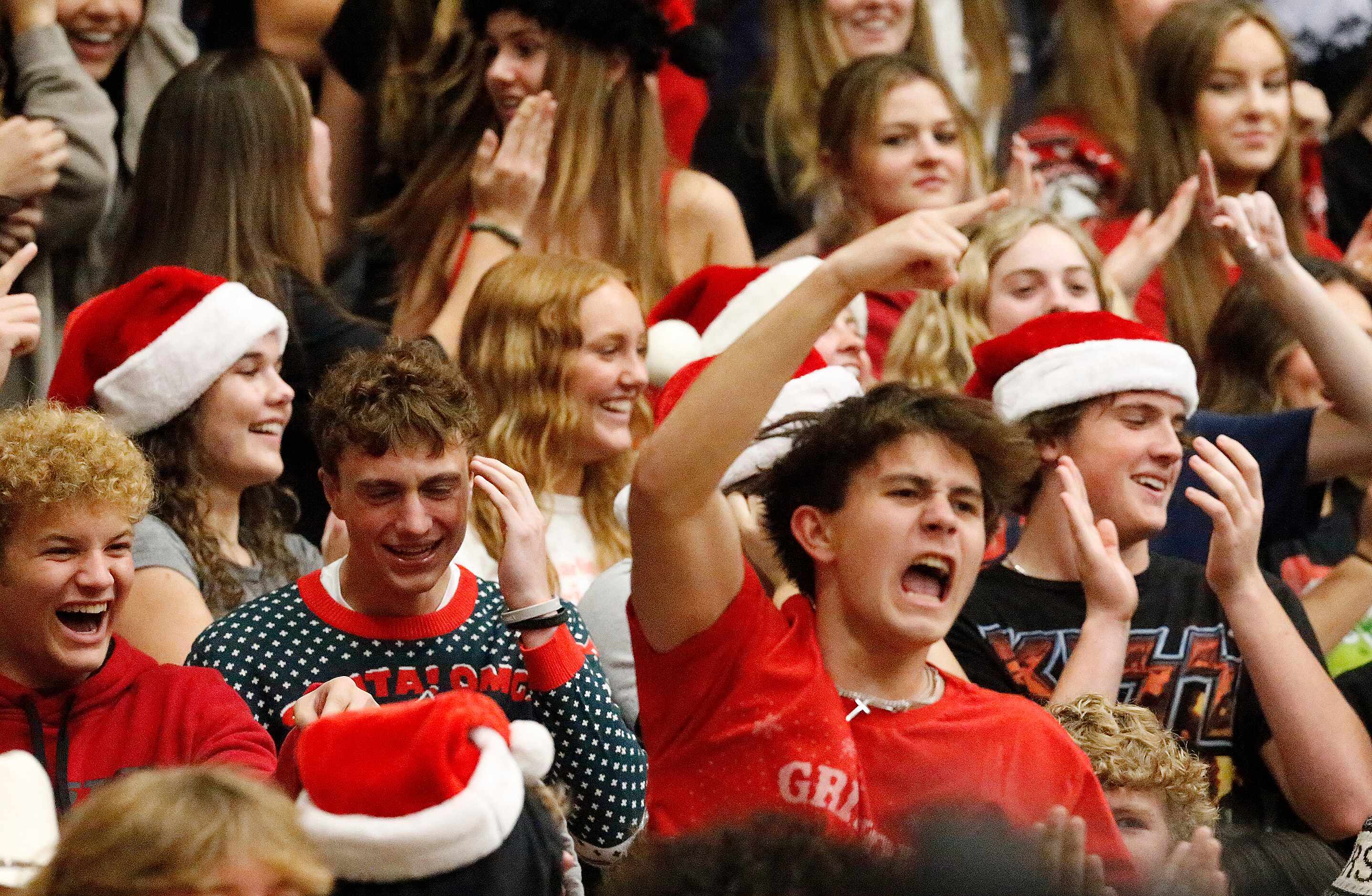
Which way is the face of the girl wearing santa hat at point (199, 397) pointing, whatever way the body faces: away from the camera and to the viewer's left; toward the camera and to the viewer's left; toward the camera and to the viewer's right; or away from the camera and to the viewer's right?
toward the camera and to the viewer's right

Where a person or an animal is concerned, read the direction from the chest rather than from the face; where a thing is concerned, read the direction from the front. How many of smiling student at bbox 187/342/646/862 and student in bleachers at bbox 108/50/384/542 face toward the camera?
1

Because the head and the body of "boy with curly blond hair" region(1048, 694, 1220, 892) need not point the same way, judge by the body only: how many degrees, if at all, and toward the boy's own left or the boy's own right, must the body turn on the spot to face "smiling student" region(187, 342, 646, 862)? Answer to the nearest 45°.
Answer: approximately 45° to the boy's own right

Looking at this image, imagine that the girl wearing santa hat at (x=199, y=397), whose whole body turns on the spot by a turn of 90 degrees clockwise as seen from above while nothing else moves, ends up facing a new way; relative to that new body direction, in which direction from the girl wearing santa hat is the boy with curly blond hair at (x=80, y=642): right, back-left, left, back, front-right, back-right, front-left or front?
front-left

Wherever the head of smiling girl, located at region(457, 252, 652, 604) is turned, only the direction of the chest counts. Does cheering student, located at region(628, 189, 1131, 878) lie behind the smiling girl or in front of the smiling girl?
in front

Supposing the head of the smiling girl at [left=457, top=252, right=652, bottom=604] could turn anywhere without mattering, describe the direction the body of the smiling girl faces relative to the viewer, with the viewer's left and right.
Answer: facing the viewer and to the right of the viewer

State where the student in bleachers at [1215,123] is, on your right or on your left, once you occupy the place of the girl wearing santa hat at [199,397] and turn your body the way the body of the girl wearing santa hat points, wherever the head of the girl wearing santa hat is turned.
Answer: on your left

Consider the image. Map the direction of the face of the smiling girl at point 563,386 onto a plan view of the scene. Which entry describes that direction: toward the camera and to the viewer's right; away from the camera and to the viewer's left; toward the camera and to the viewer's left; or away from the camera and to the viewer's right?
toward the camera and to the viewer's right

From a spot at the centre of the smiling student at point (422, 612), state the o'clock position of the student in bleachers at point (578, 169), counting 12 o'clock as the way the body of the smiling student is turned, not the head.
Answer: The student in bleachers is roughly at 6 o'clock from the smiling student.
